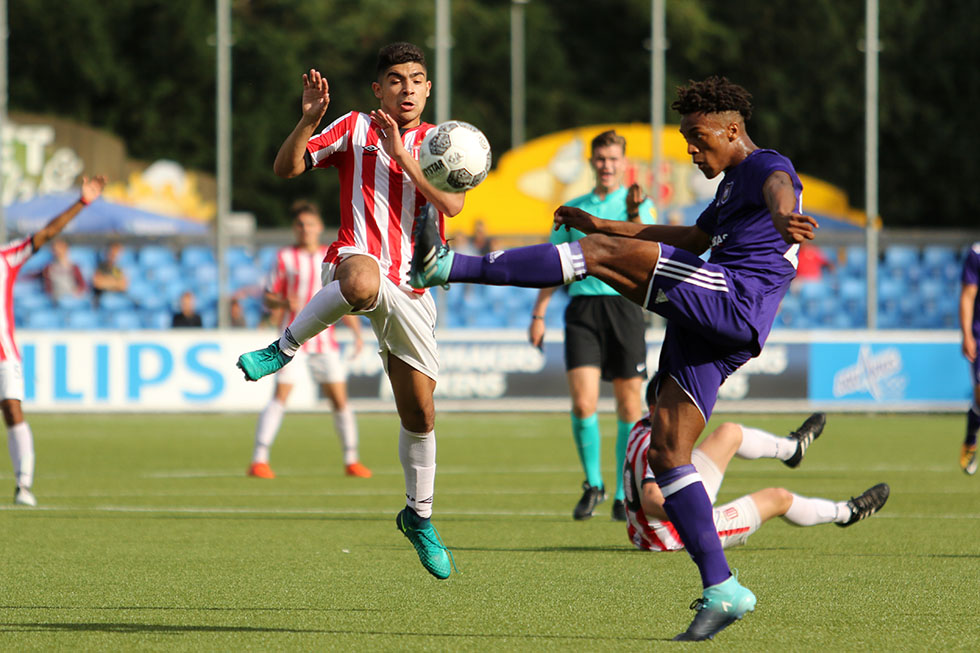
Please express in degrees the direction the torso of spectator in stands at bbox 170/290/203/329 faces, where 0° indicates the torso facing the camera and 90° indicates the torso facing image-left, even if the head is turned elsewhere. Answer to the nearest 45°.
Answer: approximately 0°

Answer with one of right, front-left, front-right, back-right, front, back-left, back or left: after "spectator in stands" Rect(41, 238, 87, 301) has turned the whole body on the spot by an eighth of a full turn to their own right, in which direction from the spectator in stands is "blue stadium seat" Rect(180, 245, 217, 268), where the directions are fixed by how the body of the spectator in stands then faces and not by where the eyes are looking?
back

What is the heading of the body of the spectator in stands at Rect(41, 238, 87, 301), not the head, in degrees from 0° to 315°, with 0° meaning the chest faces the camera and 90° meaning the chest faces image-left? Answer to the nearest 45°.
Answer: approximately 0°

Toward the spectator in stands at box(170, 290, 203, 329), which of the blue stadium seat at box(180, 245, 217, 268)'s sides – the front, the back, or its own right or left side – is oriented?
front

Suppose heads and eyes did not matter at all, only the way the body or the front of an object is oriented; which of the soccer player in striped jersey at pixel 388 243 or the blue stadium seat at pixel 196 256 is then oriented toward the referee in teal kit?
the blue stadium seat

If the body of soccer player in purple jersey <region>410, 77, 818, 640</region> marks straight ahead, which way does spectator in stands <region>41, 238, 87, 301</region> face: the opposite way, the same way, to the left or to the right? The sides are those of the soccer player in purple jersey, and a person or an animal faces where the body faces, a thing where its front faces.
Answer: to the left

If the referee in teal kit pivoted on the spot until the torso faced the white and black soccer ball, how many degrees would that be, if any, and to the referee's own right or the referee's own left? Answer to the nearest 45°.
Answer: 0° — they already face it

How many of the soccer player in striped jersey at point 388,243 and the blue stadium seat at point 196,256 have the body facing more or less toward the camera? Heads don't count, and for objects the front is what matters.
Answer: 2
